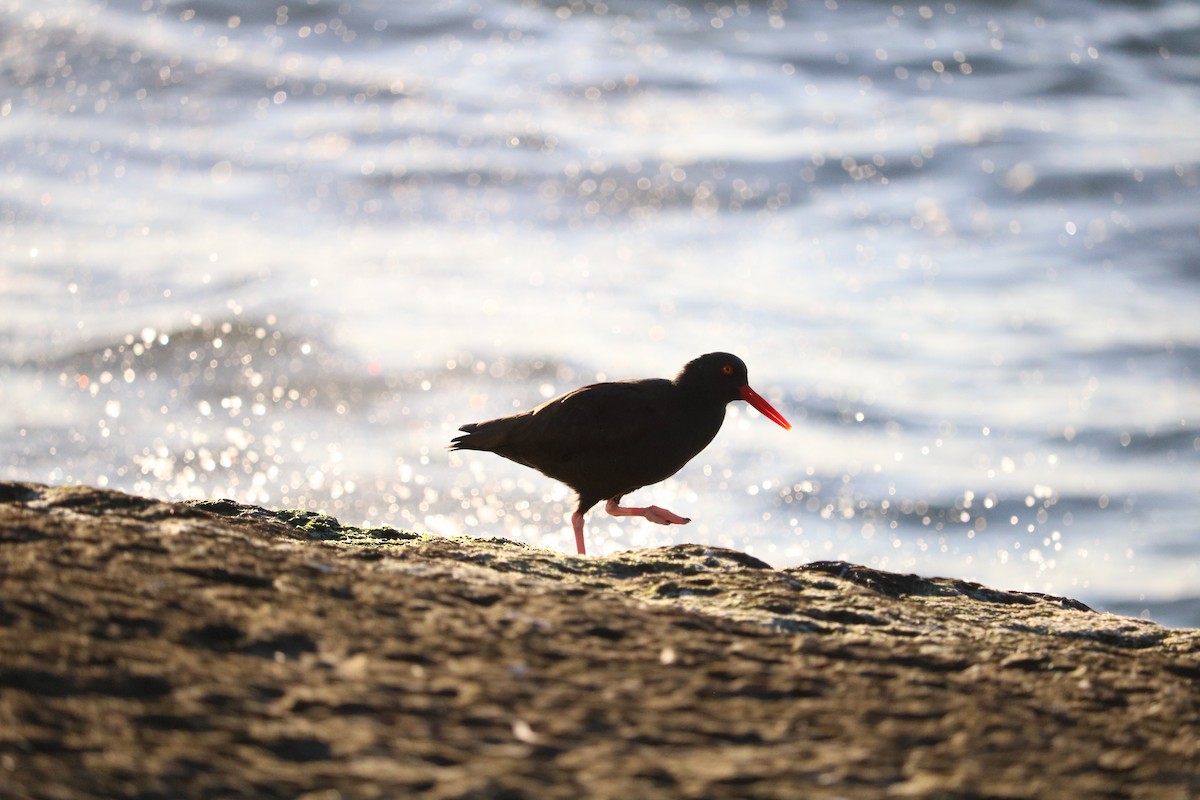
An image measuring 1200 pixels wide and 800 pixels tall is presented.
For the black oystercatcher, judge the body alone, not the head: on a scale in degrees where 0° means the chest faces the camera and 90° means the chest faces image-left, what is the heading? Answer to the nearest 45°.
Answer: approximately 270°
